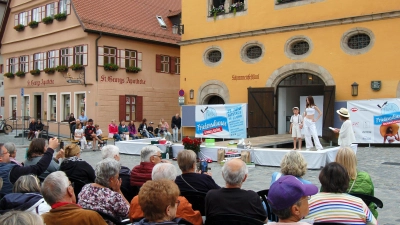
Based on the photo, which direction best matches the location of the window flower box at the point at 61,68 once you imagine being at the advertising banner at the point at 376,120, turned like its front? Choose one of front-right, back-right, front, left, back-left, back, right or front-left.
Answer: right

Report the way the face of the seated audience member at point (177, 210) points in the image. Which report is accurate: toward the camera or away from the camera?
away from the camera

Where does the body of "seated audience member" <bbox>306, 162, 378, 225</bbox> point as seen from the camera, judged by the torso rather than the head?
away from the camera

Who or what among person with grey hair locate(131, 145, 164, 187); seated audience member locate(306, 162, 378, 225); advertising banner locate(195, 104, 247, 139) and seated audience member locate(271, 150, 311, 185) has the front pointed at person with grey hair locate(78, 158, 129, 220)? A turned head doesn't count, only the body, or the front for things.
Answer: the advertising banner

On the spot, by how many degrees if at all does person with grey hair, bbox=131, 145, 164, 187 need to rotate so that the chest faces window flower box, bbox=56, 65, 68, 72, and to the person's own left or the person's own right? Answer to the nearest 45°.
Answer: approximately 45° to the person's own left

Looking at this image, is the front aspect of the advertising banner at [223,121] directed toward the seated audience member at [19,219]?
yes

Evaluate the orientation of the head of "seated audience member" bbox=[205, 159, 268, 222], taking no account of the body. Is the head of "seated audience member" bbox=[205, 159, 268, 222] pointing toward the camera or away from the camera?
away from the camera

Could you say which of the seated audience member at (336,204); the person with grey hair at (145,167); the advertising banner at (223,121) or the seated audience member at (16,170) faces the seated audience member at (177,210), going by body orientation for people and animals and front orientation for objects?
the advertising banner

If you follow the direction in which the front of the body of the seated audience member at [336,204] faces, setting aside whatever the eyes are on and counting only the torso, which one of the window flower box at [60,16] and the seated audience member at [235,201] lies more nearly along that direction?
the window flower box

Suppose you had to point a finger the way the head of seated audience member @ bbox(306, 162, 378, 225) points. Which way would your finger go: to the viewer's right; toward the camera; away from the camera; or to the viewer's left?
away from the camera

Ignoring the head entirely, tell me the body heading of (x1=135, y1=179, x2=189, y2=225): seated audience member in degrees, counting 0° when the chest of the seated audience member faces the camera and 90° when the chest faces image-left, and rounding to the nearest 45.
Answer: approximately 225°

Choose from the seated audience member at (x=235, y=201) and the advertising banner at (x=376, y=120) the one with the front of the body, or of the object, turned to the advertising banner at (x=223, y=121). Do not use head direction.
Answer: the seated audience member

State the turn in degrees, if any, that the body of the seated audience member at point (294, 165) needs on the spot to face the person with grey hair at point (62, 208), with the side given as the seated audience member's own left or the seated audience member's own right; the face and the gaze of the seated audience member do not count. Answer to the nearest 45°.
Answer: approximately 135° to the seated audience member's own left

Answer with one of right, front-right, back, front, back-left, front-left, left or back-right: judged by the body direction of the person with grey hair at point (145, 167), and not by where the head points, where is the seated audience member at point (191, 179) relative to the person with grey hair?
right

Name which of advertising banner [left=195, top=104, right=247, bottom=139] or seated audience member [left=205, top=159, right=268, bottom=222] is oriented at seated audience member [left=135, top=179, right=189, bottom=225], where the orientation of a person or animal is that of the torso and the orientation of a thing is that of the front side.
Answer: the advertising banner

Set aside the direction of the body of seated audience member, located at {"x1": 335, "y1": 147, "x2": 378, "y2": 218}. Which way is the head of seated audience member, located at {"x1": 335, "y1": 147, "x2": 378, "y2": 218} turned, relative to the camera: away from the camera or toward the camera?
away from the camera

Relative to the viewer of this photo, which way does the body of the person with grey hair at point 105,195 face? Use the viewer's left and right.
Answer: facing away from the viewer and to the right of the viewer

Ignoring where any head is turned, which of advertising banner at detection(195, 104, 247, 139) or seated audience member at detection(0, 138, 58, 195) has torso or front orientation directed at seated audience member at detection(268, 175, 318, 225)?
the advertising banner

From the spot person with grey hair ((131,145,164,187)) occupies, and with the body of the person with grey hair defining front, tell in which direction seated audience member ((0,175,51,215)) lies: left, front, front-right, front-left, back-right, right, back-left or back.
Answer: back
